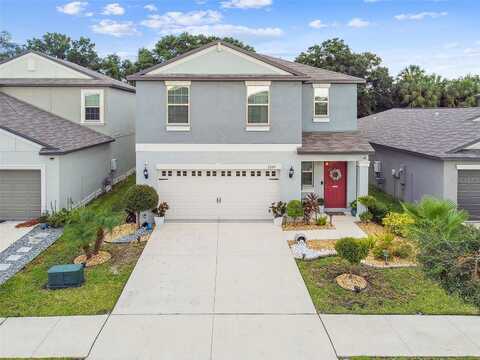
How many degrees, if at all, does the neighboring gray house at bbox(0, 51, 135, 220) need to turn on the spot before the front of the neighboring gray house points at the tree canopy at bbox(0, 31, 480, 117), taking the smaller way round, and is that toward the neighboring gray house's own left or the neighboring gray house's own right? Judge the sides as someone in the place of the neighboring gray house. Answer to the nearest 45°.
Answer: approximately 135° to the neighboring gray house's own left

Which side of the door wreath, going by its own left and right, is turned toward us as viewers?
front

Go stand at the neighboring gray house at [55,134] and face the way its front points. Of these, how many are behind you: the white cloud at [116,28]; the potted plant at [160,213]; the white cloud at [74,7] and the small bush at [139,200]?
2

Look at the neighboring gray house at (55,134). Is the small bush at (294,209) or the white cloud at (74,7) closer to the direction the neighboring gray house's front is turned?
the small bush

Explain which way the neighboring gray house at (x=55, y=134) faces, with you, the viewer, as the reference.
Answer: facing the viewer

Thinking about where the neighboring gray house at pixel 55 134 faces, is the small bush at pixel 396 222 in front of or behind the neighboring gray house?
in front

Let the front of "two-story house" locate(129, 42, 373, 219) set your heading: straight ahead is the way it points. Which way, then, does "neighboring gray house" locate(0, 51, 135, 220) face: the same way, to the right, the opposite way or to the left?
the same way

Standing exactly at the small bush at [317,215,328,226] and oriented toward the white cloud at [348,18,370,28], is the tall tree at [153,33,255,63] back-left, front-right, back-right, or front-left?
front-left

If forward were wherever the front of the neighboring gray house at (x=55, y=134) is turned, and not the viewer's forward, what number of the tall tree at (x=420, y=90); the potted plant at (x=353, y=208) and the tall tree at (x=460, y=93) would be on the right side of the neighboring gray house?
0

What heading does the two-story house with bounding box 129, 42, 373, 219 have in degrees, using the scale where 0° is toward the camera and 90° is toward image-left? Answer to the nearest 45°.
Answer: approximately 0°

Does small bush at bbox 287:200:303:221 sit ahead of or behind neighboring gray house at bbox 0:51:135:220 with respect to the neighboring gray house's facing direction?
ahead

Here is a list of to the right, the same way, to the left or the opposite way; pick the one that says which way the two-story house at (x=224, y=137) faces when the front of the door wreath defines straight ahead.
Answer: the same way

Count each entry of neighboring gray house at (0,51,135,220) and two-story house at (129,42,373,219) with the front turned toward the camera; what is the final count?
2

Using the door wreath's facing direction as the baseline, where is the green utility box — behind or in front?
in front

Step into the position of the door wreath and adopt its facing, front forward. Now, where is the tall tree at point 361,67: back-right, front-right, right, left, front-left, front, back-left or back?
back
